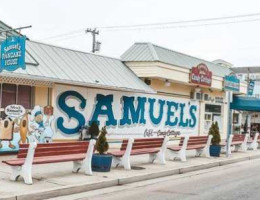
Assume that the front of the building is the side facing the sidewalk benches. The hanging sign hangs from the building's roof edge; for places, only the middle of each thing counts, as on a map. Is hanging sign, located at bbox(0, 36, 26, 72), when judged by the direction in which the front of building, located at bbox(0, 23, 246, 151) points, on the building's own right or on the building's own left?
on the building's own right

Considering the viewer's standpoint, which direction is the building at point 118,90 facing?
facing the viewer and to the right of the viewer
